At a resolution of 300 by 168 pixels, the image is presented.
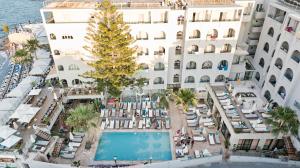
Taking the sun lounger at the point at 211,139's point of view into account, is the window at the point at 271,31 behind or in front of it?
behind

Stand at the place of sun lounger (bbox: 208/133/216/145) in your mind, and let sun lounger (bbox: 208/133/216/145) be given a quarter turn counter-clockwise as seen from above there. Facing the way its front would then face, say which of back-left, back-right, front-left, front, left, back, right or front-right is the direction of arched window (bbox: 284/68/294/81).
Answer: front-left

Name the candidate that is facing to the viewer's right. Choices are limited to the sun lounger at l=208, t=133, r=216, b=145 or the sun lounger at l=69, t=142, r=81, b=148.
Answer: the sun lounger at l=69, t=142, r=81, b=148

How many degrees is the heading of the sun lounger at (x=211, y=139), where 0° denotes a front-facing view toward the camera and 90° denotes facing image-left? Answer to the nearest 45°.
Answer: approximately 0°

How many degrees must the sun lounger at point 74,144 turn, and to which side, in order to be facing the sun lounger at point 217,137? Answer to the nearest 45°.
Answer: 0° — it already faces it

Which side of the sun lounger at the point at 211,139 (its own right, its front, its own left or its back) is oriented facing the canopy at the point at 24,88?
right

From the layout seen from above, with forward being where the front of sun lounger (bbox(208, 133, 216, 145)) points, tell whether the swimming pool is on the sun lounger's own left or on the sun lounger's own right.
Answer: on the sun lounger's own right

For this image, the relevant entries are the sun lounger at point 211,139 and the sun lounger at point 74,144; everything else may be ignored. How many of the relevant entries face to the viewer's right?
1

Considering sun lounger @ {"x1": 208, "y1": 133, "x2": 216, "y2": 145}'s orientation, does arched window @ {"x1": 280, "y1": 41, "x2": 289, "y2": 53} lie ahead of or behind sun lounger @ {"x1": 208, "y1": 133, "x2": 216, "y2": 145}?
behind

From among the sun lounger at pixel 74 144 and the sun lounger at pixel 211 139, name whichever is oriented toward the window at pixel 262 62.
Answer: the sun lounger at pixel 74 144

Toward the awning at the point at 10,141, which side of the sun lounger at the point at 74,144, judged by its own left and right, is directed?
back

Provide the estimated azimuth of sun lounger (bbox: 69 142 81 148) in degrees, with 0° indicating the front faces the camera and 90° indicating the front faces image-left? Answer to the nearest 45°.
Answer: approximately 270°

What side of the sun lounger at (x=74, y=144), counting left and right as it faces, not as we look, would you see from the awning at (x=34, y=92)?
left

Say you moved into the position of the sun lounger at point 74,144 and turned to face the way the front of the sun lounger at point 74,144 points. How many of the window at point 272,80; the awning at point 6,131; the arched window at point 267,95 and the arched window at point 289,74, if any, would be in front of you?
3

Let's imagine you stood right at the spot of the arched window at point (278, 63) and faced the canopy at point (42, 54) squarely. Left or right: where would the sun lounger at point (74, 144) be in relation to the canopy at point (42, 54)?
left
